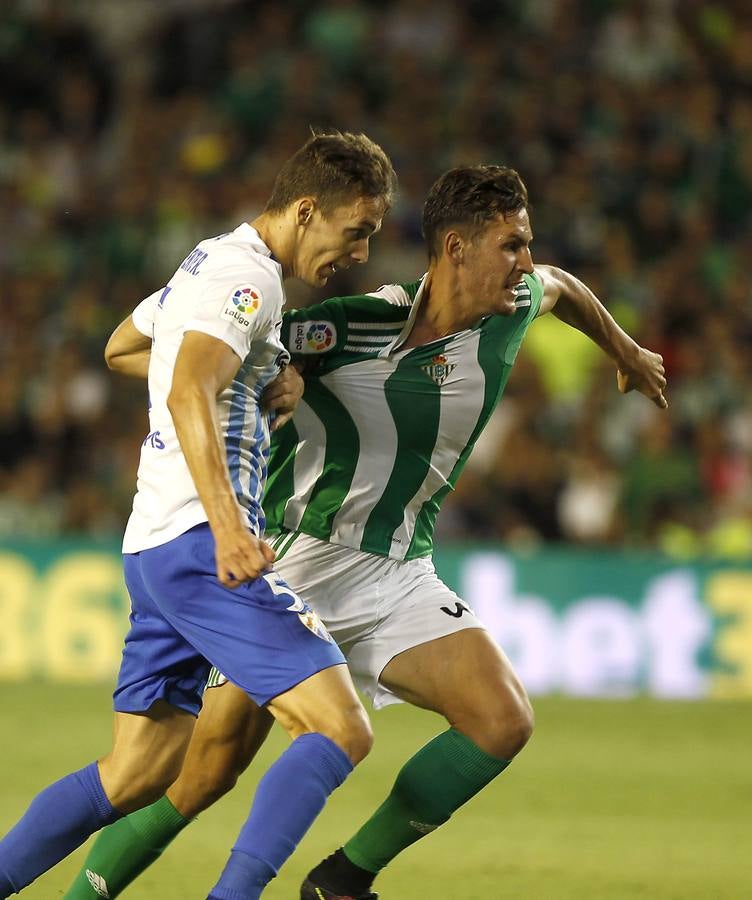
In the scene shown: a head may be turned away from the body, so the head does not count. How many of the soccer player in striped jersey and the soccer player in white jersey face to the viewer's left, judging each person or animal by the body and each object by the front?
0

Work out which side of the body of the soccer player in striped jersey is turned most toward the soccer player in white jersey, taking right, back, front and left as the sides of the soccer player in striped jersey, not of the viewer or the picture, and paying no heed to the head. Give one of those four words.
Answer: right

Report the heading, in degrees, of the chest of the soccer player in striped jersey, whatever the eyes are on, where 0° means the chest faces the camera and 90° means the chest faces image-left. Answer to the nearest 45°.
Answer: approximately 315°

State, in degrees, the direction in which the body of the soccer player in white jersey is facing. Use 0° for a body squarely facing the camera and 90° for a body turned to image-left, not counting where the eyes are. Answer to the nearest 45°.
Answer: approximately 270°

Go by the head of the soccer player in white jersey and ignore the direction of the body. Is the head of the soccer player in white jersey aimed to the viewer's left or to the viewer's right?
to the viewer's right

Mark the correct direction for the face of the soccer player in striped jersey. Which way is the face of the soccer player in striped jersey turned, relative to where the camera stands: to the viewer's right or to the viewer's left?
to the viewer's right

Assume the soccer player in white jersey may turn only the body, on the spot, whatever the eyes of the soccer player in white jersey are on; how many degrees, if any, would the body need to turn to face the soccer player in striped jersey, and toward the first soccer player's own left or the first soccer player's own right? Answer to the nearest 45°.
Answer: approximately 45° to the first soccer player's own left
